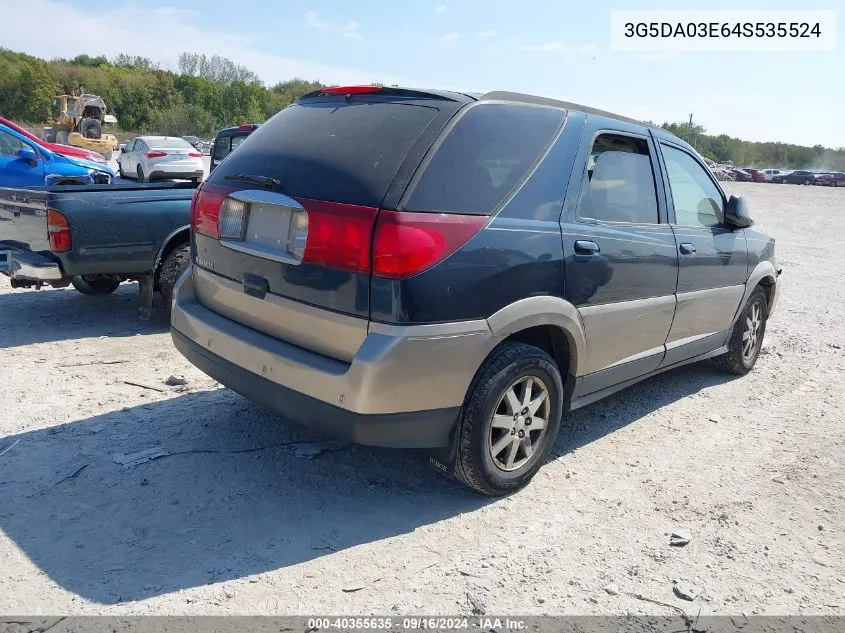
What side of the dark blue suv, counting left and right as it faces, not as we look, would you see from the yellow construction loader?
left

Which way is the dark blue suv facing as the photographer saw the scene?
facing away from the viewer and to the right of the viewer

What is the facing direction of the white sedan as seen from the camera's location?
facing away from the viewer and to the left of the viewer

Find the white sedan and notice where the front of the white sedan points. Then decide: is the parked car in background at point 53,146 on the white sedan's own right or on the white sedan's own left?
on the white sedan's own left

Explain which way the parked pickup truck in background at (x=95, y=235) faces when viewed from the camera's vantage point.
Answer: facing away from the viewer and to the right of the viewer

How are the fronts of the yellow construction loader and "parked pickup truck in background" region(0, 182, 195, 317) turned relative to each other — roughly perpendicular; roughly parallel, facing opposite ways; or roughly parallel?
roughly perpendicular
